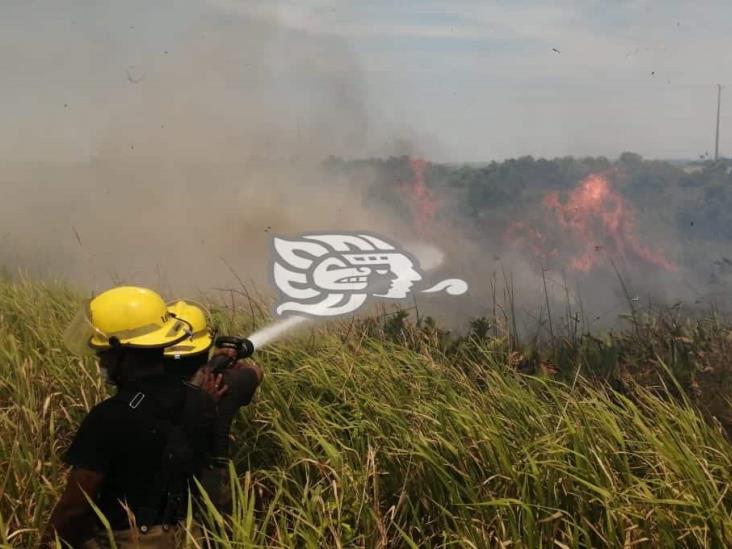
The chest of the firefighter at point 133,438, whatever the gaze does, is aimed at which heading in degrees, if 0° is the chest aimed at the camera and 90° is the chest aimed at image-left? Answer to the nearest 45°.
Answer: approximately 135°

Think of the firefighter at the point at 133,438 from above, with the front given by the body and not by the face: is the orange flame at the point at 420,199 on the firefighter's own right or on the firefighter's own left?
on the firefighter's own right
